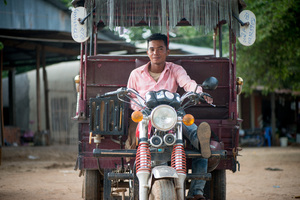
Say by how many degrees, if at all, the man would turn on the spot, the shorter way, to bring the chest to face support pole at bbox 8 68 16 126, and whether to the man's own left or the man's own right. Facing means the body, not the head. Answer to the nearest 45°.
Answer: approximately 135° to the man's own right

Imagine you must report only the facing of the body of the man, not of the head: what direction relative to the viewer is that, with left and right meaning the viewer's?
facing the viewer

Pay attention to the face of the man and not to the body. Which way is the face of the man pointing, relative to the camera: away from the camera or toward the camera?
toward the camera

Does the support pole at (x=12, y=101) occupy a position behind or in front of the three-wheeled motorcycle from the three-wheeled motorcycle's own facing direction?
behind
